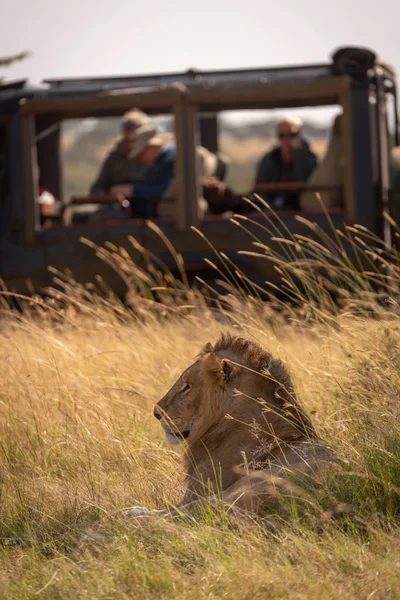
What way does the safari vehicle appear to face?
to the viewer's left

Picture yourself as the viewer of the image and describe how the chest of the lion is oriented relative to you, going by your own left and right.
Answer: facing to the left of the viewer

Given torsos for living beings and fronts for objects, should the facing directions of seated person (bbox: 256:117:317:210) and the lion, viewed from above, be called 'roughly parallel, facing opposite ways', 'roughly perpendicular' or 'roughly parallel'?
roughly perpendicular

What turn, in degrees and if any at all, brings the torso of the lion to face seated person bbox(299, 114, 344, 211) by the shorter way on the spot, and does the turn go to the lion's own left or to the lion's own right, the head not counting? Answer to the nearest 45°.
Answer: approximately 90° to the lion's own right

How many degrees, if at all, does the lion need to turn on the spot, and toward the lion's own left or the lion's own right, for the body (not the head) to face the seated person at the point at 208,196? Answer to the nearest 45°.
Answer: approximately 90° to the lion's own right

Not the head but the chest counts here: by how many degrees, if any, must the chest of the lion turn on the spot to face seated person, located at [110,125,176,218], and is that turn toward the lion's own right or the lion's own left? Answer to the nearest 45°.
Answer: approximately 90° to the lion's own right

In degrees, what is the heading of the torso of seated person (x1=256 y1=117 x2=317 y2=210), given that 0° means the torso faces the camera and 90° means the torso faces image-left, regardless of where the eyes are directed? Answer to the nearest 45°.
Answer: approximately 0°

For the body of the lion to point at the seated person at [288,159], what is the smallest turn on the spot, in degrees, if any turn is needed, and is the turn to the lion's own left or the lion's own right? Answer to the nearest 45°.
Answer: approximately 90° to the lion's own right
